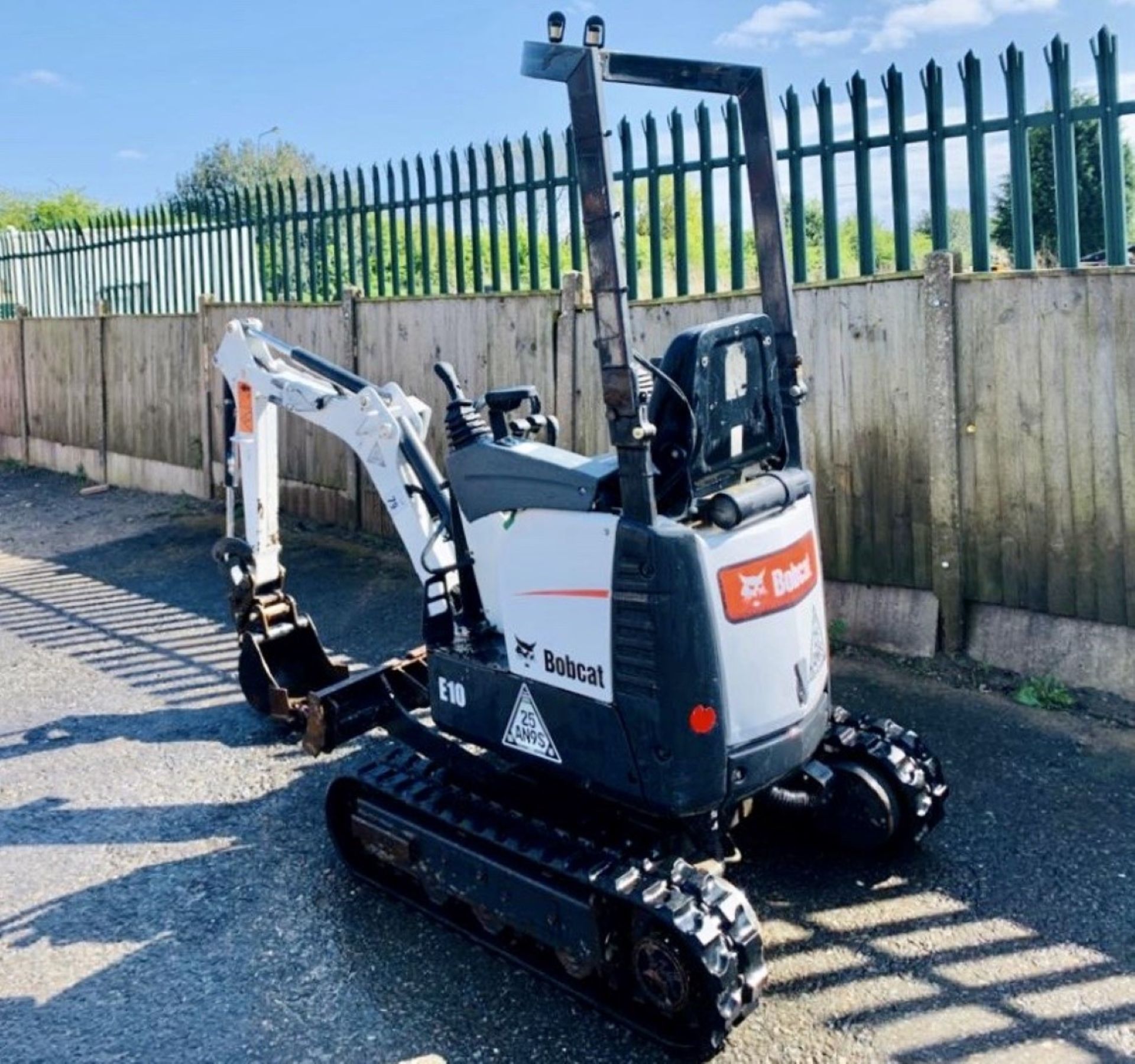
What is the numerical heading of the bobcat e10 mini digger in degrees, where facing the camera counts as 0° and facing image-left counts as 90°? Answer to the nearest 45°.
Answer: approximately 135°

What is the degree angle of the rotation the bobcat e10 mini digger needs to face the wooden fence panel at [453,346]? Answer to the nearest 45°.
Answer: approximately 45° to its right

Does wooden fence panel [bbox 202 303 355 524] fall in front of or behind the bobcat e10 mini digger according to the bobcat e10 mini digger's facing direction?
in front

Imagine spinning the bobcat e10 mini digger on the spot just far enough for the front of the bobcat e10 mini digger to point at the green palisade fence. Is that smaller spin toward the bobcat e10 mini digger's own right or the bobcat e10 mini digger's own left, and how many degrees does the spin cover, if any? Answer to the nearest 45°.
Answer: approximately 45° to the bobcat e10 mini digger's own right

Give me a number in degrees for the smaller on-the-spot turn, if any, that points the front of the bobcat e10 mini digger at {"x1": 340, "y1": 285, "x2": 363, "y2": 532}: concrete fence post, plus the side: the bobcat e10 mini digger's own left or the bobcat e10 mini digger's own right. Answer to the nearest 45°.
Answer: approximately 45° to the bobcat e10 mini digger's own right

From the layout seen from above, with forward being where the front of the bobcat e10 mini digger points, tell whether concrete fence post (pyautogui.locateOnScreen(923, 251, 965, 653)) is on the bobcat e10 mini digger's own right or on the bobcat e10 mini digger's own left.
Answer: on the bobcat e10 mini digger's own right

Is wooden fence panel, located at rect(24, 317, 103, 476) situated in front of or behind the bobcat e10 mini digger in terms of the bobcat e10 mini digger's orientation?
in front
